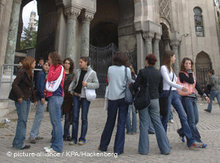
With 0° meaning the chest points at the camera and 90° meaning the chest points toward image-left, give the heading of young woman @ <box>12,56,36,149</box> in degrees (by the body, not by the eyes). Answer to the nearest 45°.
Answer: approximately 270°

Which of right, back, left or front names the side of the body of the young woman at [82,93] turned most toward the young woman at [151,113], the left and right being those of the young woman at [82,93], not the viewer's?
left
